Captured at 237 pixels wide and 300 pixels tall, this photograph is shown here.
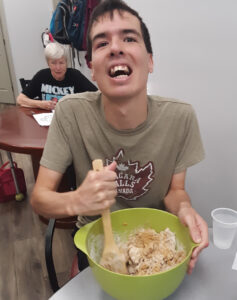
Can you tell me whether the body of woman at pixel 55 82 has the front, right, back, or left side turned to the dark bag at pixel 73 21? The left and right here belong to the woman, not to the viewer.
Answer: back

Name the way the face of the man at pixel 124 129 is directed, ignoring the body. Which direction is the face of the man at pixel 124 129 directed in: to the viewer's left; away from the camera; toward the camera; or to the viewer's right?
toward the camera

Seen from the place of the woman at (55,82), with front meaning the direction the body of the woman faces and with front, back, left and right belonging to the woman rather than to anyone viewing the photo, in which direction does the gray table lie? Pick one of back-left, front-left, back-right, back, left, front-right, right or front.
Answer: front

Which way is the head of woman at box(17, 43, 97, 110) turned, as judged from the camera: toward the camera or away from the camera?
toward the camera

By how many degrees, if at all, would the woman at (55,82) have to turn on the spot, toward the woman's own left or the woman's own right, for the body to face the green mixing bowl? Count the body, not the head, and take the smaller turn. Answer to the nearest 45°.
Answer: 0° — they already face it

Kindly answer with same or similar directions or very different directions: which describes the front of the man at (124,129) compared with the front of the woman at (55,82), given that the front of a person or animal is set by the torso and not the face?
same or similar directions

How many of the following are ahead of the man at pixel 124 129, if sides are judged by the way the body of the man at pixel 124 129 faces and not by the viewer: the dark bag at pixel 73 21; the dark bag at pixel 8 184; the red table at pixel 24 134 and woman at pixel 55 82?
0

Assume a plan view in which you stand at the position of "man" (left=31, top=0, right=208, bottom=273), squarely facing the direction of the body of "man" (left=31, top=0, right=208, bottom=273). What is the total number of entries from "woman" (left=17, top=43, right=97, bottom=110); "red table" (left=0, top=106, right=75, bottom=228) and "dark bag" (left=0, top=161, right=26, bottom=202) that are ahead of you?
0

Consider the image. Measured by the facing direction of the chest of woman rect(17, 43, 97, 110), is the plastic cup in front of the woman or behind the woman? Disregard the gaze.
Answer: in front

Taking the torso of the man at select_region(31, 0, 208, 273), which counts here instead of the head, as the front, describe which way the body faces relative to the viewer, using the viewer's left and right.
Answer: facing the viewer

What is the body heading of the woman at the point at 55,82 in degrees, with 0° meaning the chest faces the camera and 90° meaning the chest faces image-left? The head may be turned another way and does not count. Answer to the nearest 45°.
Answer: approximately 0°

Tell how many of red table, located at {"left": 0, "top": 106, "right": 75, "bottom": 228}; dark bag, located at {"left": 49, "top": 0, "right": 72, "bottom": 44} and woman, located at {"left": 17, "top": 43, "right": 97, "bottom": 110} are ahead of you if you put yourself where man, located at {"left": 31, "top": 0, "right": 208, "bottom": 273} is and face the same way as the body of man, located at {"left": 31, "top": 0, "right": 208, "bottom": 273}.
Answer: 0

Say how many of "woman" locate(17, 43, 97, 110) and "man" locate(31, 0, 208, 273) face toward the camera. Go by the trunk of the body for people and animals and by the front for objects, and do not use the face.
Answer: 2

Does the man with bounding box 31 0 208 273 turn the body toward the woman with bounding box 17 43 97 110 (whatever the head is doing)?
no

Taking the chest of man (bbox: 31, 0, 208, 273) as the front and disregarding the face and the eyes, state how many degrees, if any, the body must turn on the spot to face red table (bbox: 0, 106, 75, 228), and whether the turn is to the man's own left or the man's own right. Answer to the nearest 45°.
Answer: approximately 135° to the man's own right
